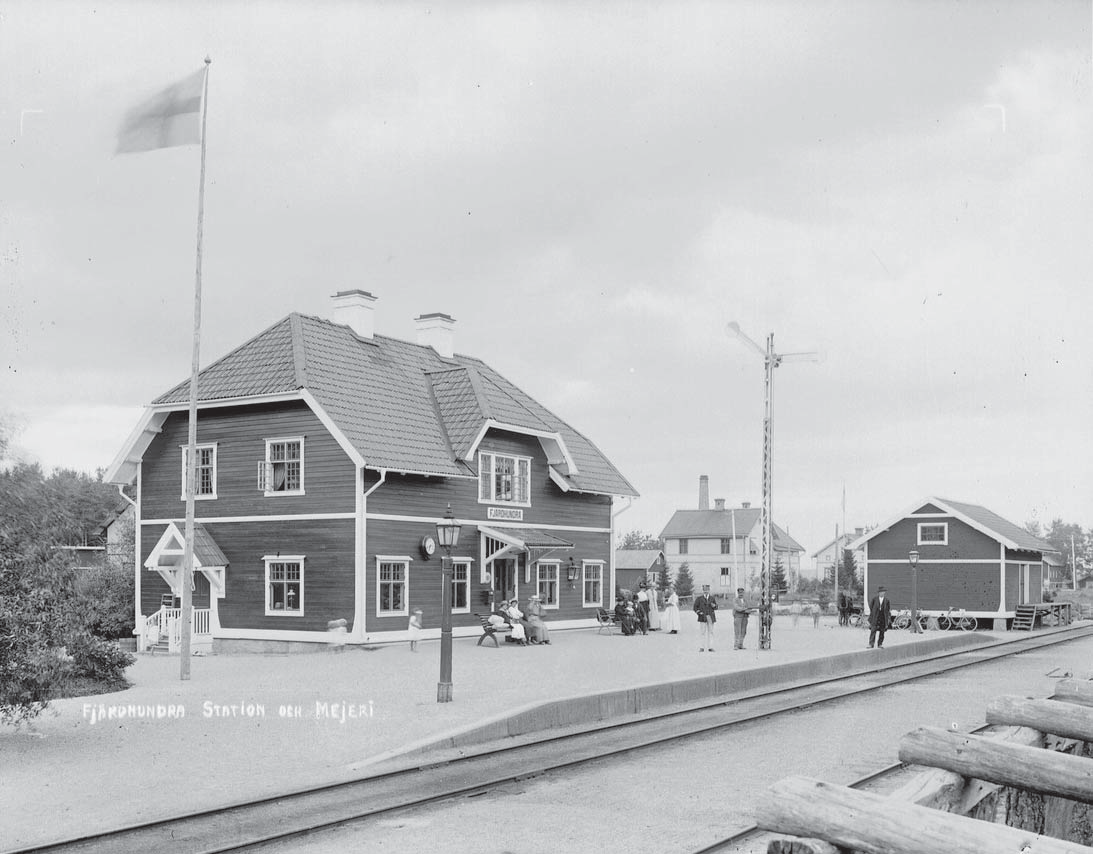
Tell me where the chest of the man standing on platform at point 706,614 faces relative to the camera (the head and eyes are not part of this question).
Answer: toward the camera

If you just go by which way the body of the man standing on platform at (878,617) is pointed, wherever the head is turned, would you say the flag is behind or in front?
in front

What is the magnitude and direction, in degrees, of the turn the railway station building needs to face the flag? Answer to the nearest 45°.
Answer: approximately 45° to its right

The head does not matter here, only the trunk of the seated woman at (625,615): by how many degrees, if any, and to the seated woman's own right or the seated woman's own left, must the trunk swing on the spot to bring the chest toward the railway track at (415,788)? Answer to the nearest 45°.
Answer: approximately 45° to the seated woman's own right

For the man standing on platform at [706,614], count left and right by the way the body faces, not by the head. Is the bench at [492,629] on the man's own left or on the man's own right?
on the man's own right

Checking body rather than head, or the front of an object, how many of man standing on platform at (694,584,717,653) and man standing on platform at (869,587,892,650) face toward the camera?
2

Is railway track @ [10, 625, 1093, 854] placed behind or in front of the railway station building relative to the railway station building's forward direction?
in front

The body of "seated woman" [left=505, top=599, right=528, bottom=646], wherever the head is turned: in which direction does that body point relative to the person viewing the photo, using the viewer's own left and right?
facing the viewer and to the right of the viewer

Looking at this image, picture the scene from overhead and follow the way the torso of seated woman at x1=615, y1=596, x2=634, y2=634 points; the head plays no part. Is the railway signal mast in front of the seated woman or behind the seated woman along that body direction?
in front
